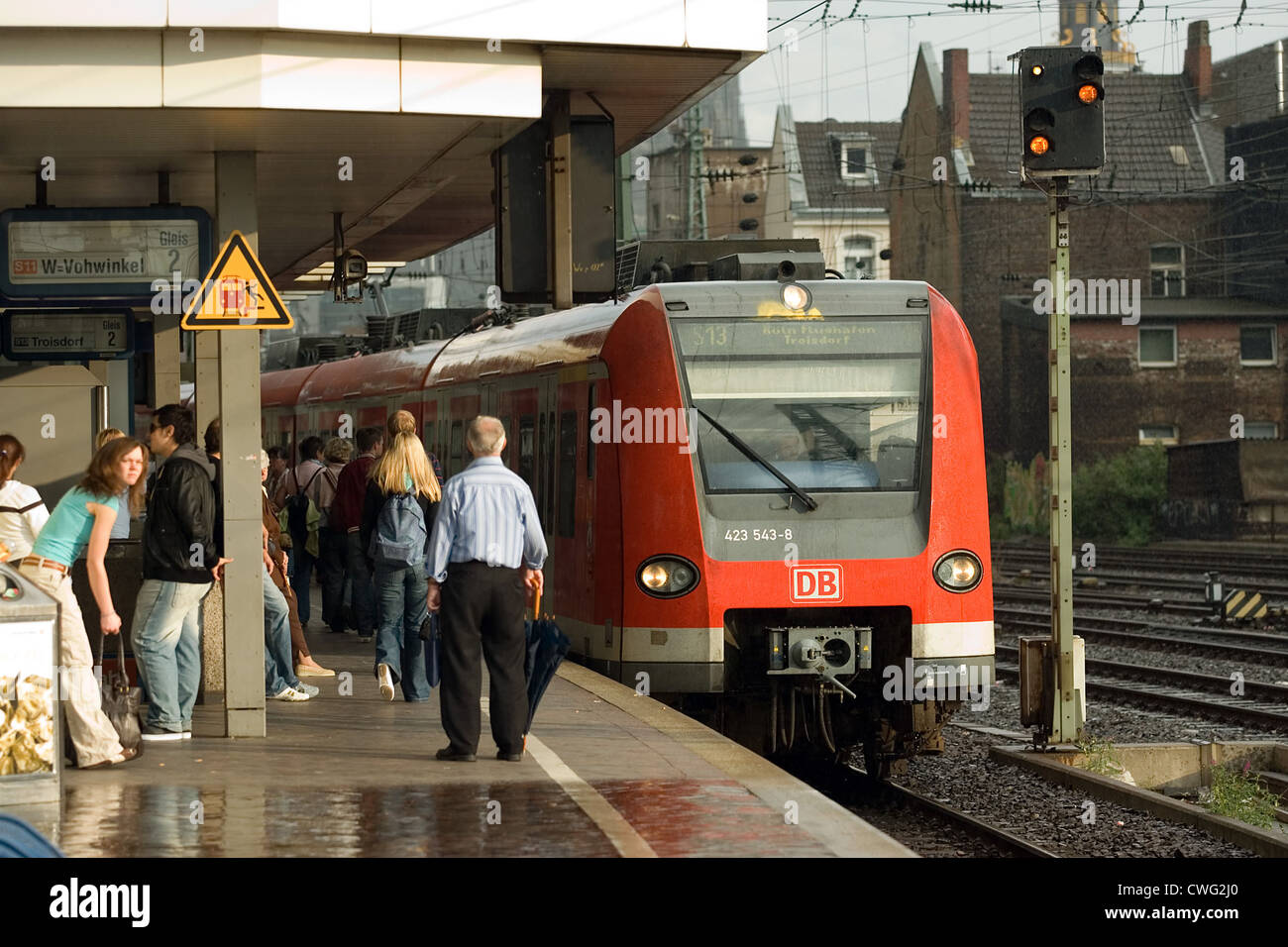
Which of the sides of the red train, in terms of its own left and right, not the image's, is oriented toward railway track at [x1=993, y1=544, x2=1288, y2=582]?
left

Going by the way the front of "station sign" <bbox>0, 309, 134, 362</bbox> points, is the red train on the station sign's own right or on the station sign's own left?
on the station sign's own left

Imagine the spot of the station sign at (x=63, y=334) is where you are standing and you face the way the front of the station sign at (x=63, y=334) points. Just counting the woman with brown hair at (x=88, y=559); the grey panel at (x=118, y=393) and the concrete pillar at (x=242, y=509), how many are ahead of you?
2

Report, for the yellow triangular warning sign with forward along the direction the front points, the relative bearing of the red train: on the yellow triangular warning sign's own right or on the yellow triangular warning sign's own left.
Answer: on the yellow triangular warning sign's own left

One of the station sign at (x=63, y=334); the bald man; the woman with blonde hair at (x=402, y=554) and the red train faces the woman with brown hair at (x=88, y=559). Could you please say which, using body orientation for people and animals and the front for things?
the station sign

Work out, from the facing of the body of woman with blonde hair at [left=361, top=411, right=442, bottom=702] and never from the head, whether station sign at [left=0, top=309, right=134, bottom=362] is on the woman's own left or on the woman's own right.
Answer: on the woman's own left

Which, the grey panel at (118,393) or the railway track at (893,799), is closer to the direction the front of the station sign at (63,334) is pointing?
the railway track

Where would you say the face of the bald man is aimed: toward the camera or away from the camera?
away from the camera

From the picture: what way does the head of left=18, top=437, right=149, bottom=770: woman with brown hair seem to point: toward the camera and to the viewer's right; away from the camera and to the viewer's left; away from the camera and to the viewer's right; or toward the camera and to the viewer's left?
toward the camera and to the viewer's right

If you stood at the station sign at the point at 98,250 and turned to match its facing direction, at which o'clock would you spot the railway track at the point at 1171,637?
The railway track is roughly at 8 o'clock from the station sign.

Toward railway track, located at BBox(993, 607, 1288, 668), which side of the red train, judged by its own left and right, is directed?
left

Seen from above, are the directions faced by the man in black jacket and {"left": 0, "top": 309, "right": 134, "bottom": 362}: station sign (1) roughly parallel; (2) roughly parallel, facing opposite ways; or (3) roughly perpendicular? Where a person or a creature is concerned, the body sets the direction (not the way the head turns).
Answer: roughly perpendicular

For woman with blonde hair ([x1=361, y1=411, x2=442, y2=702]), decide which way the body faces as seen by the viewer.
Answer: away from the camera

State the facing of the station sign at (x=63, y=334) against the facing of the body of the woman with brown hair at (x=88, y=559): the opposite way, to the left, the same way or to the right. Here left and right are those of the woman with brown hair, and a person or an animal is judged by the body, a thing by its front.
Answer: to the right
